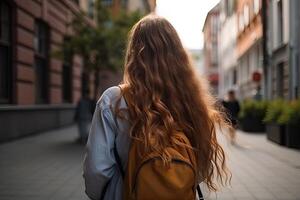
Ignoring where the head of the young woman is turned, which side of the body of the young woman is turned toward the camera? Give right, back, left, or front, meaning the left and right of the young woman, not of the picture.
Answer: back

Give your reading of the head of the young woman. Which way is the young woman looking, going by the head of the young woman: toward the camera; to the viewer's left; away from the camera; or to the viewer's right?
away from the camera
